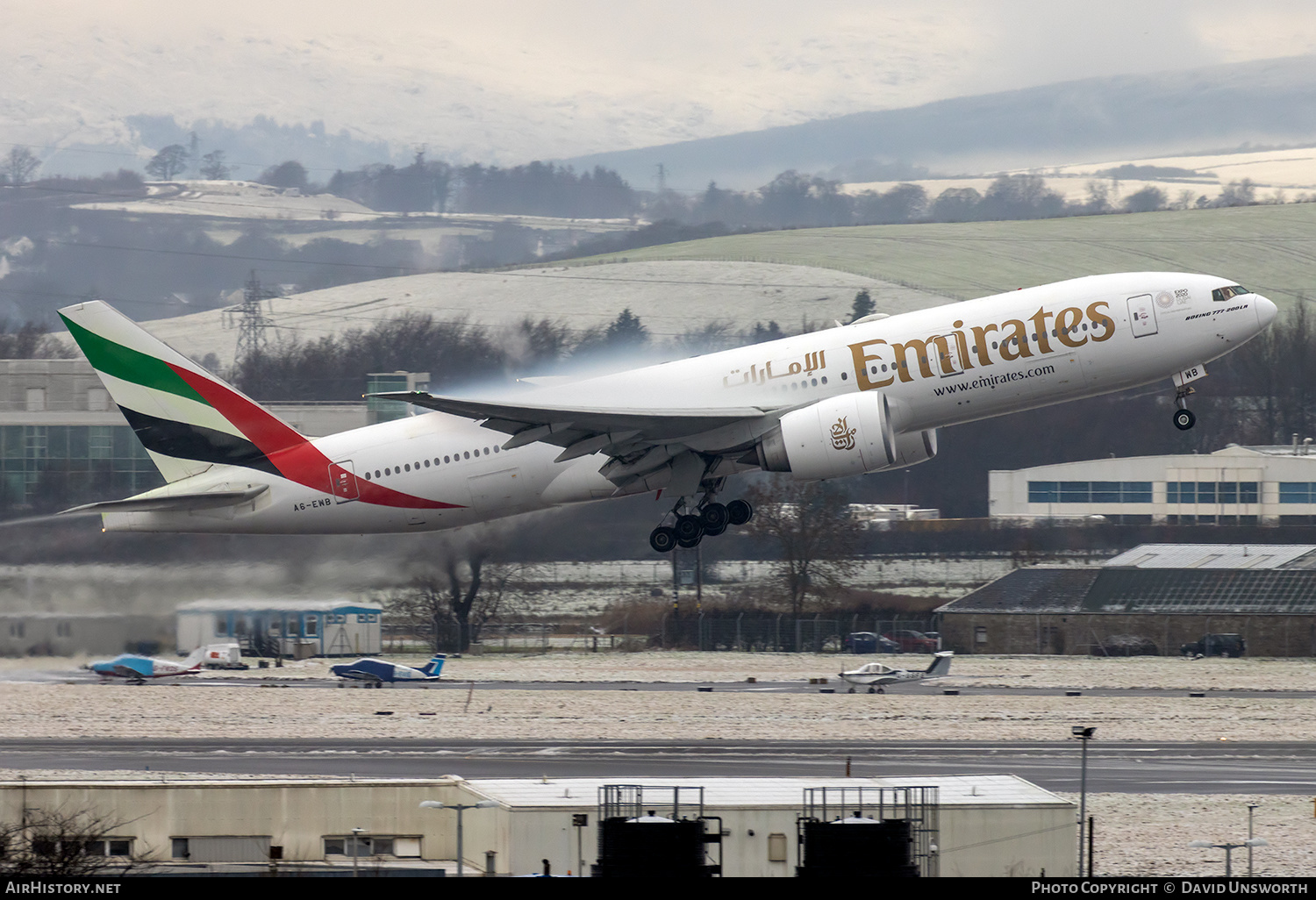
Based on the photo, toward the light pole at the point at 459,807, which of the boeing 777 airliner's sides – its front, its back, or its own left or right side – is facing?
right

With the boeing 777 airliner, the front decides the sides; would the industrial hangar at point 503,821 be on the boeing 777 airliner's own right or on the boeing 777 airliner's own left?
on the boeing 777 airliner's own right

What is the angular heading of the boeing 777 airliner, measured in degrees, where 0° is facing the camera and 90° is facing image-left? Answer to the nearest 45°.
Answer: approximately 270°

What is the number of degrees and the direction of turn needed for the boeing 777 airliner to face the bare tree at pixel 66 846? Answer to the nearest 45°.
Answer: approximately 135° to its right

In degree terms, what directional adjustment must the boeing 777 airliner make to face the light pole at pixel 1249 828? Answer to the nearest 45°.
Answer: approximately 45° to its right
